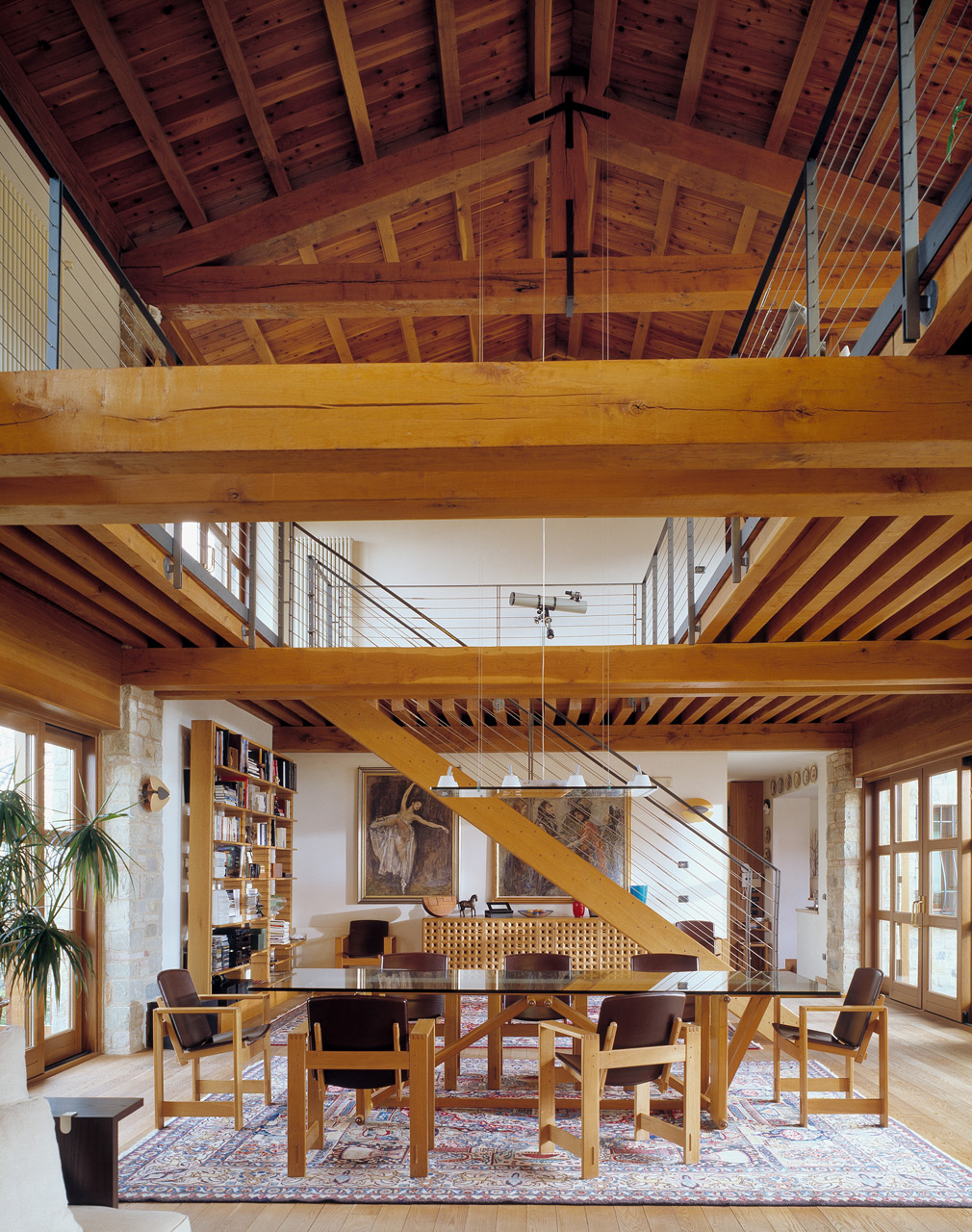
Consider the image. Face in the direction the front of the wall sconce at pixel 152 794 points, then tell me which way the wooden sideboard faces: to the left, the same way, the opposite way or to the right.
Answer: to the right

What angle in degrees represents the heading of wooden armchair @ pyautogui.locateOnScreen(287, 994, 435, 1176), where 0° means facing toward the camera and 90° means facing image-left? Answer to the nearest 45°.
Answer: approximately 180°

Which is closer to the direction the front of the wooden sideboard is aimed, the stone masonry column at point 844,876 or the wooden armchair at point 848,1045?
the wooden armchair

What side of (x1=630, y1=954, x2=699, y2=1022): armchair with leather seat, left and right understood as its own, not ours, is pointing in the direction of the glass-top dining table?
front

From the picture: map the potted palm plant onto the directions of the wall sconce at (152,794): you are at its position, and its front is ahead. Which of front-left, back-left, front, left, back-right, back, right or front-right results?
right

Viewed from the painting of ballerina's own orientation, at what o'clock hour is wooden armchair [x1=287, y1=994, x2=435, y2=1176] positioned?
The wooden armchair is roughly at 12 o'clock from the painting of ballerina.

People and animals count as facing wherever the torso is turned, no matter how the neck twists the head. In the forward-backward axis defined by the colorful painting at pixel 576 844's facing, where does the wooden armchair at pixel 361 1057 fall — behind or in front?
in front

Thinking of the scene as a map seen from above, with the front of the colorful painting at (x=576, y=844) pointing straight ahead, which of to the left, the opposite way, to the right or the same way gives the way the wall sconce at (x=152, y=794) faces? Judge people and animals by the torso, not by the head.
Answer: to the left

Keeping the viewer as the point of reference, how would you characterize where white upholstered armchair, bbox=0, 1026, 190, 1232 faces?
facing to the right of the viewer

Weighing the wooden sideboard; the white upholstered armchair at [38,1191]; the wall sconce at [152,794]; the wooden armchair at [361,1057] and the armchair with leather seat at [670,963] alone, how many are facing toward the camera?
2

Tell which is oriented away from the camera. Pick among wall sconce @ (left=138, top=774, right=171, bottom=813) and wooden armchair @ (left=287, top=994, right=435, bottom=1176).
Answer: the wooden armchair
